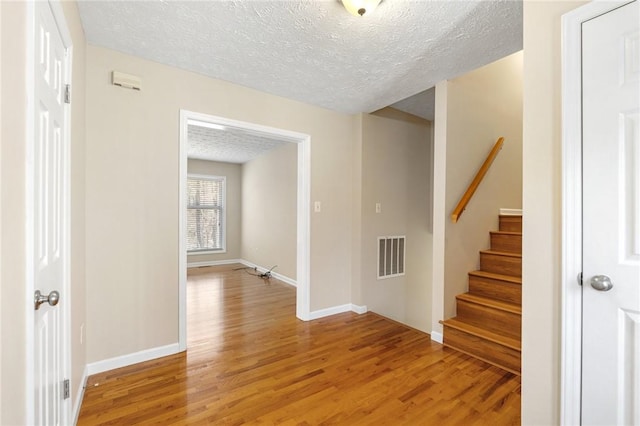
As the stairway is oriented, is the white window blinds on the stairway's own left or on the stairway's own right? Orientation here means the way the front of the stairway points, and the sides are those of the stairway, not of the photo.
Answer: on the stairway's own right

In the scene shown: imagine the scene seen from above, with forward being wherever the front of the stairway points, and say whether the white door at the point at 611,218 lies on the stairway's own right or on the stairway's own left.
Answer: on the stairway's own left

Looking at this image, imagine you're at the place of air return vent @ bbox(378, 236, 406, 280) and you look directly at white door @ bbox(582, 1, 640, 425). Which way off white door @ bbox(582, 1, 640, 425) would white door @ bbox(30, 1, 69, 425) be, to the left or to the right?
right

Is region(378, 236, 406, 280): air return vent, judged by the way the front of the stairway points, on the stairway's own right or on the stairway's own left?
on the stairway's own right

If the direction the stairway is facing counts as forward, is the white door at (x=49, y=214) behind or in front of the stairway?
in front
